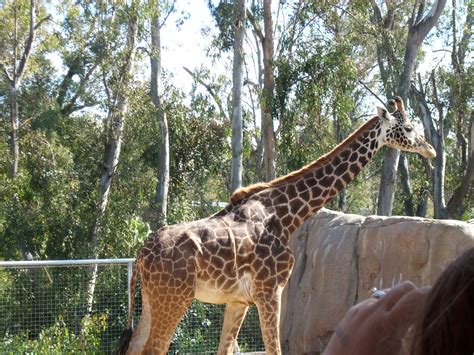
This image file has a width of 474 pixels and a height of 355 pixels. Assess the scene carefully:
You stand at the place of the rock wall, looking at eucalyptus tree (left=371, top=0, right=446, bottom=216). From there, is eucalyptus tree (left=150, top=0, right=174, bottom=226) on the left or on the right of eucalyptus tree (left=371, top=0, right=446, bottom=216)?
left

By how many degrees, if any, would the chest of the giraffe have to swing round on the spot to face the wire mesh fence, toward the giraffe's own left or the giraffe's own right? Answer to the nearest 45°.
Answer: approximately 135° to the giraffe's own left

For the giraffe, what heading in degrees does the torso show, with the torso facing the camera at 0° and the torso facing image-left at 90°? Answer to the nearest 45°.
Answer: approximately 270°

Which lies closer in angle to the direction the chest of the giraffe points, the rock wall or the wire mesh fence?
the rock wall

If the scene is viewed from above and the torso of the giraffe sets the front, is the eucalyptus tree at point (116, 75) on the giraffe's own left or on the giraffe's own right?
on the giraffe's own left

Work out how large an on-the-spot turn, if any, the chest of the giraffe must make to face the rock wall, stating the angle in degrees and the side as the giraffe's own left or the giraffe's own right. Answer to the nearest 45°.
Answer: approximately 45° to the giraffe's own left

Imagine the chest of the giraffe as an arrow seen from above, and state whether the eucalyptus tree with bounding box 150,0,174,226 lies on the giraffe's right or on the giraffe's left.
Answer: on the giraffe's left

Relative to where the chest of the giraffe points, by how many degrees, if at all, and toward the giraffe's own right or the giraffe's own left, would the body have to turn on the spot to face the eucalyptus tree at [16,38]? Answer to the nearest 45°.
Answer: approximately 135° to the giraffe's own left

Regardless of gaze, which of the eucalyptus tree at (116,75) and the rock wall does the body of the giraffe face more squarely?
the rock wall
